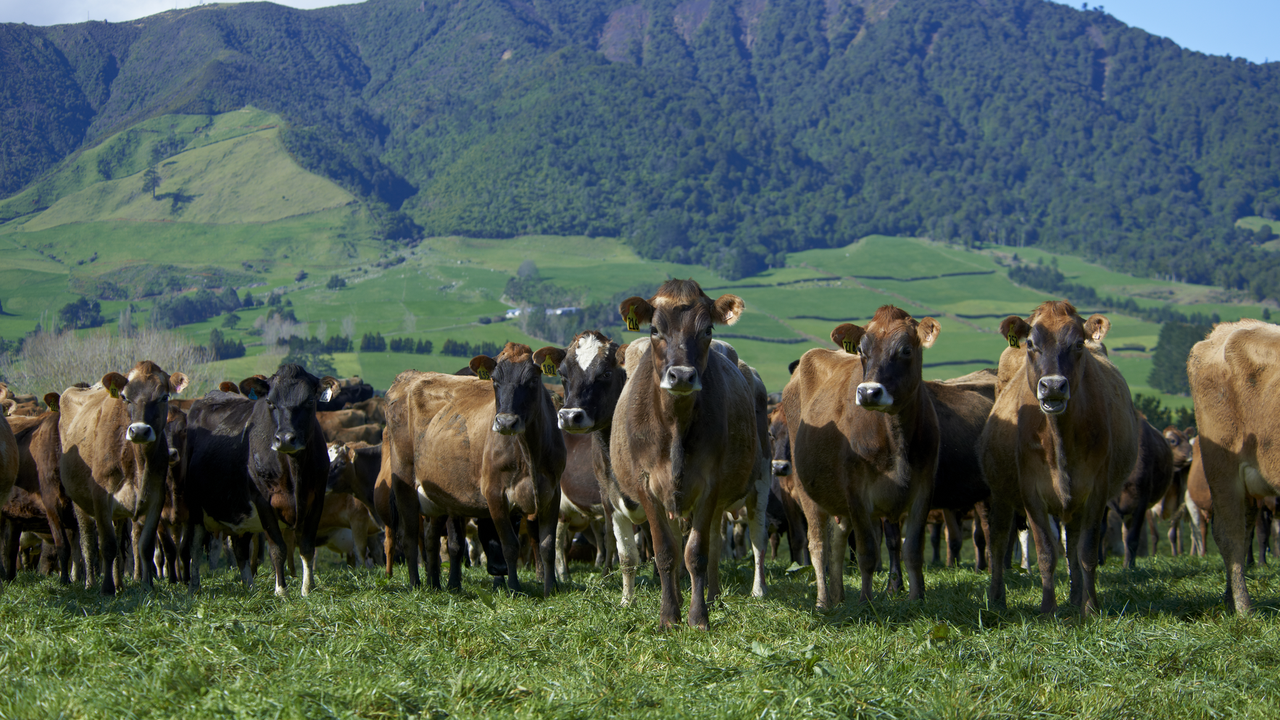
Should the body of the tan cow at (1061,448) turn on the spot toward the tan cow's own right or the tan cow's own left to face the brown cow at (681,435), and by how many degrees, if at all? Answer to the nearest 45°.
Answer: approximately 45° to the tan cow's own right

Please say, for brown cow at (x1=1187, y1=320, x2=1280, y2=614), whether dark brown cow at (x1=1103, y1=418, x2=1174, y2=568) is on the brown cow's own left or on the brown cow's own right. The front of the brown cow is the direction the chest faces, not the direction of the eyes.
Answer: on the brown cow's own left

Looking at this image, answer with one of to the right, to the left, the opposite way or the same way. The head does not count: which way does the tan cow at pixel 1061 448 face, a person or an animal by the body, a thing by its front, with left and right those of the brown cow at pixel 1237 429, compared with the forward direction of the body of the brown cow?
to the right

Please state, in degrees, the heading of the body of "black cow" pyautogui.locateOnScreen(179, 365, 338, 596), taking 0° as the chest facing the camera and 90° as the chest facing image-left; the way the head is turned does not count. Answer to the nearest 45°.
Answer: approximately 315°

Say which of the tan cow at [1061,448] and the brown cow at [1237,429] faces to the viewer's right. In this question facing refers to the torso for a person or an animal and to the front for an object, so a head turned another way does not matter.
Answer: the brown cow

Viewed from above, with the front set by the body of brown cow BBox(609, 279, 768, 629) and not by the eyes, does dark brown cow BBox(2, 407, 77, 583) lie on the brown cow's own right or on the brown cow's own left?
on the brown cow's own right

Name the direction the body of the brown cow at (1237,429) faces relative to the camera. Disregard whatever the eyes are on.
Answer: to the viewer's right

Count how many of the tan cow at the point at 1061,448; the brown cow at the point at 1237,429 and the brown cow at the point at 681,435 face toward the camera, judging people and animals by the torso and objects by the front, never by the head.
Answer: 2

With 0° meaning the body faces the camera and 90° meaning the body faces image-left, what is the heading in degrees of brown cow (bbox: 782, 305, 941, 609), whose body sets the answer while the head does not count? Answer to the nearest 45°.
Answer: approximately 315°

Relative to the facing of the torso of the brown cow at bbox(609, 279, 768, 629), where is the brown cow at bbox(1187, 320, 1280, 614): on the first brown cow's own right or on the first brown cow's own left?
on the first brown cow's own left

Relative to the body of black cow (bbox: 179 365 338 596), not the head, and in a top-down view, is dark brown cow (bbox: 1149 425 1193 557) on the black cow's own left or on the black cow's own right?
on the black cow's own left

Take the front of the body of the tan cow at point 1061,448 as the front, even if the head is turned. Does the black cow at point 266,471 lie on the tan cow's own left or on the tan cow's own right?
on the tan cow's own right
